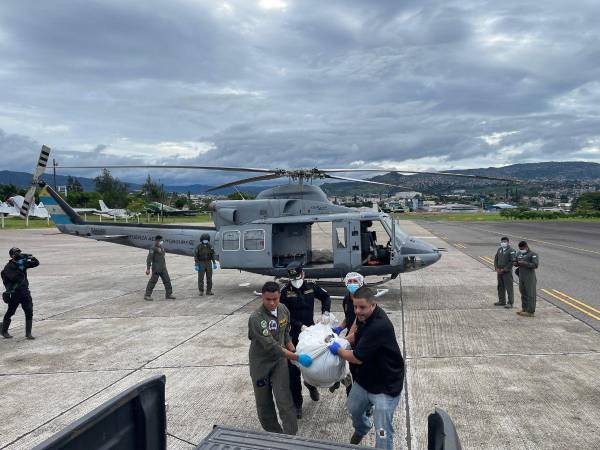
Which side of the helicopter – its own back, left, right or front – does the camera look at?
right

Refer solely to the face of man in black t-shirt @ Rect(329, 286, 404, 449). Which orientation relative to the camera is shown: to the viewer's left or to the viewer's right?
to the viewer's left

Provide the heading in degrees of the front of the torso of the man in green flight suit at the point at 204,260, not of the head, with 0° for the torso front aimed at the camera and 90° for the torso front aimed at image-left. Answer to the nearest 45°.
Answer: approximately 0°

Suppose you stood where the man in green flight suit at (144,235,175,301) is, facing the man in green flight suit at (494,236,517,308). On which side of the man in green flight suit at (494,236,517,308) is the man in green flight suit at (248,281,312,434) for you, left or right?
right

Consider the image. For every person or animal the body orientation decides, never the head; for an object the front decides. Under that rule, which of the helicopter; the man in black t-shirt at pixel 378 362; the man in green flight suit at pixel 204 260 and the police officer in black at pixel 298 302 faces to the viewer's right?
the helicopter

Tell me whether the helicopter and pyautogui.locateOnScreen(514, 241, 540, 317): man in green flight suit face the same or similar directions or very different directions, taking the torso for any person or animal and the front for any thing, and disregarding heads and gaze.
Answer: very different directions

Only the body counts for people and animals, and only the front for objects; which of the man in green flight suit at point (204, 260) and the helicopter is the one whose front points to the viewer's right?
the helicopter

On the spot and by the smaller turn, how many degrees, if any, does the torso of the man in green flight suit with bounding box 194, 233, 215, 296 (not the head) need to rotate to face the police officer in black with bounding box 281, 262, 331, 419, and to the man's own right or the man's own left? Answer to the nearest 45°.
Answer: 0° — they already face them

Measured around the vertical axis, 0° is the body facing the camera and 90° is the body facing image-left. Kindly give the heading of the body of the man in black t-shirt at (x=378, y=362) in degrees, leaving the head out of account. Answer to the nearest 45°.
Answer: approximately 45°

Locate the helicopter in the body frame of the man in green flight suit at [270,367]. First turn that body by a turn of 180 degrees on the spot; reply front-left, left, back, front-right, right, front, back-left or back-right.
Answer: front-right

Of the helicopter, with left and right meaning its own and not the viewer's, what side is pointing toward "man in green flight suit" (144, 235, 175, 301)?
back

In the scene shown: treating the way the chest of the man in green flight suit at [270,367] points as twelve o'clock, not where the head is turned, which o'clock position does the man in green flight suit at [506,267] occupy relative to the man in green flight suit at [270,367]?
the man in green flight suit at [506,267] is roughly at 9 o'clock from the man in green flight suit at [270,367].
